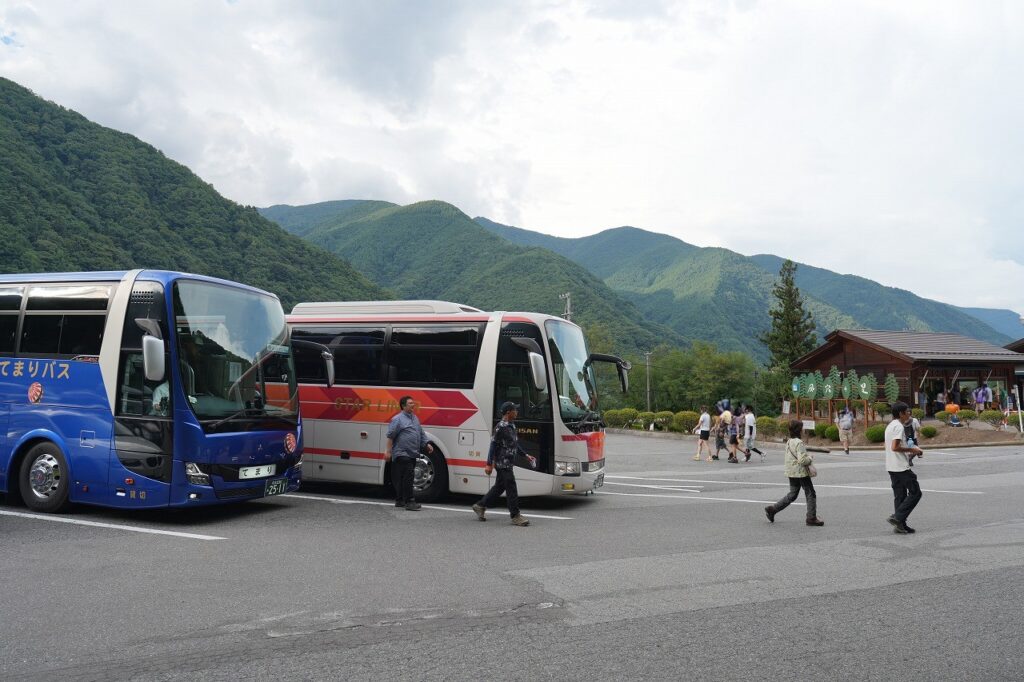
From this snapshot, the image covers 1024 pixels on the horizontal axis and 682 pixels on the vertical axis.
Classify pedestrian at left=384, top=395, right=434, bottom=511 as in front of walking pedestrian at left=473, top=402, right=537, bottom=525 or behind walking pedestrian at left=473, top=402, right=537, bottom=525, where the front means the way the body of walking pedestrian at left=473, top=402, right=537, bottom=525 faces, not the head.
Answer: behind

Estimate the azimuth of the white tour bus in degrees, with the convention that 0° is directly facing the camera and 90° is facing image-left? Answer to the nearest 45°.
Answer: approximately 315°

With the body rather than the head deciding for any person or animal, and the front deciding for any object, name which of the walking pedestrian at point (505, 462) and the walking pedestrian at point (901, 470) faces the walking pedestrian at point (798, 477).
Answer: the walking pedestrian at point (505, 462)

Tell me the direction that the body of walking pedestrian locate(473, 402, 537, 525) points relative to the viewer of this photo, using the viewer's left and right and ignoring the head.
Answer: facing to the right of the viewer

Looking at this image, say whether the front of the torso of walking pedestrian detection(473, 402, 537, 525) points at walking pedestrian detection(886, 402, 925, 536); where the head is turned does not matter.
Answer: yes

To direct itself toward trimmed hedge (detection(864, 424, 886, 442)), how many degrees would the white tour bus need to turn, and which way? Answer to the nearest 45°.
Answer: approximately 90° to its left

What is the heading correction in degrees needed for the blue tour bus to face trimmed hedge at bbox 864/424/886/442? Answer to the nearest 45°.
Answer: approximately 45° to its left

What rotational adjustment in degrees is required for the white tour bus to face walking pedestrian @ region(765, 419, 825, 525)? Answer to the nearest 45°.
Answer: approximately 45° to its left

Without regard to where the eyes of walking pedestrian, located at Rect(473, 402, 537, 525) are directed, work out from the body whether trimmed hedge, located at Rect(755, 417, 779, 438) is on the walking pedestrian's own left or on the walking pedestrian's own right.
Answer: on the walking pedestrian's own left
